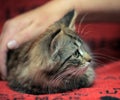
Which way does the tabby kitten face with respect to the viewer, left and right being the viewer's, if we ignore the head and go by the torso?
facing to the right of the viewer
